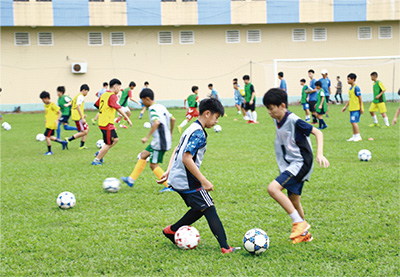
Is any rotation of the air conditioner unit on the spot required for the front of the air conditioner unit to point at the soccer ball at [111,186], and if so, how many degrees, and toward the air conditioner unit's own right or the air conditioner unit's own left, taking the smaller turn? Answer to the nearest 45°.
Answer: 0° — it already faces it

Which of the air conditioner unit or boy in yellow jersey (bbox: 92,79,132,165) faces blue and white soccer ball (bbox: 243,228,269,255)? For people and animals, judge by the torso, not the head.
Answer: the air conditioner unit

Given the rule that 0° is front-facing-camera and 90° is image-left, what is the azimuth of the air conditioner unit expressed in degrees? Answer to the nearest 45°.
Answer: approximately 0°
